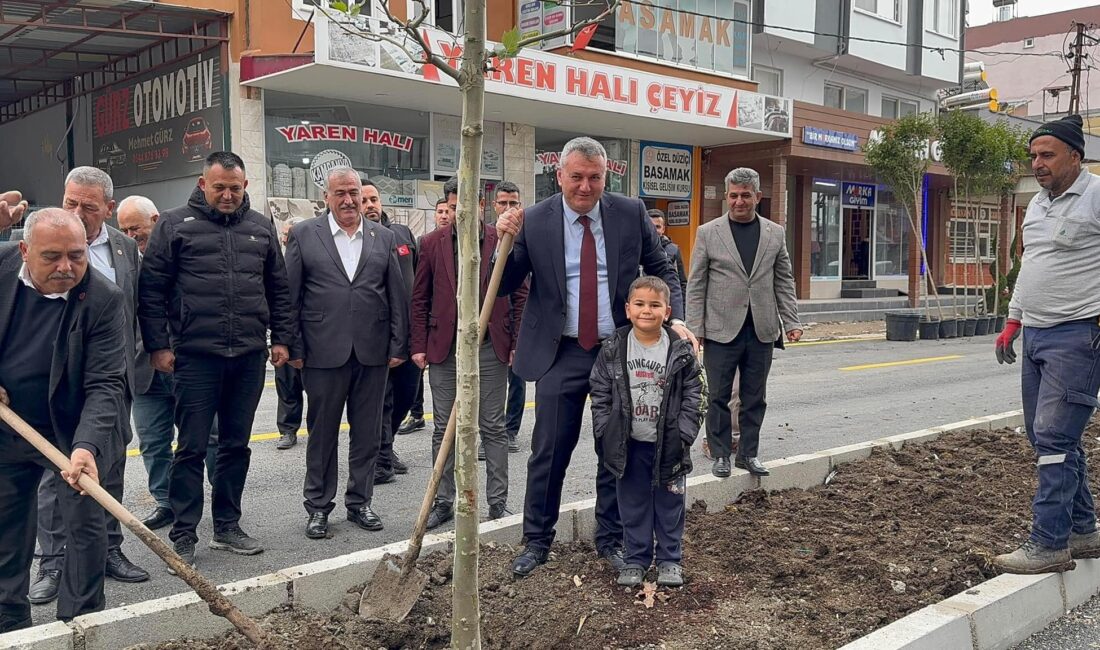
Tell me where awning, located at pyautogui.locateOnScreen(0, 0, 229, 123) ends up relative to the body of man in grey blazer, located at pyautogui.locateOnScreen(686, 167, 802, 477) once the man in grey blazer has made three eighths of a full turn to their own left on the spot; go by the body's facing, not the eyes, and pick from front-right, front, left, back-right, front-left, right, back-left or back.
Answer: left

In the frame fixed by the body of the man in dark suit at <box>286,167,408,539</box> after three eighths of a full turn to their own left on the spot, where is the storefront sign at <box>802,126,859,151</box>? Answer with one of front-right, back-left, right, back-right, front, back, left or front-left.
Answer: front

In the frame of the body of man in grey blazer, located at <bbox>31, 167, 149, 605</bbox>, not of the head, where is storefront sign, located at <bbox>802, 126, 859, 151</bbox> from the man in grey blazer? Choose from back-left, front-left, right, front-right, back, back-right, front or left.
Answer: back-left

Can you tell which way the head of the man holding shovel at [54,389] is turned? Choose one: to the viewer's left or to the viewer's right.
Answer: to the viewer's right

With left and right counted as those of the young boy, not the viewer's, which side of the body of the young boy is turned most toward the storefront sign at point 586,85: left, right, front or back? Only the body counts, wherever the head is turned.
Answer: back

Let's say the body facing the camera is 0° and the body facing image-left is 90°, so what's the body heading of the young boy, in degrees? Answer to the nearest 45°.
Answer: approximately 0°
